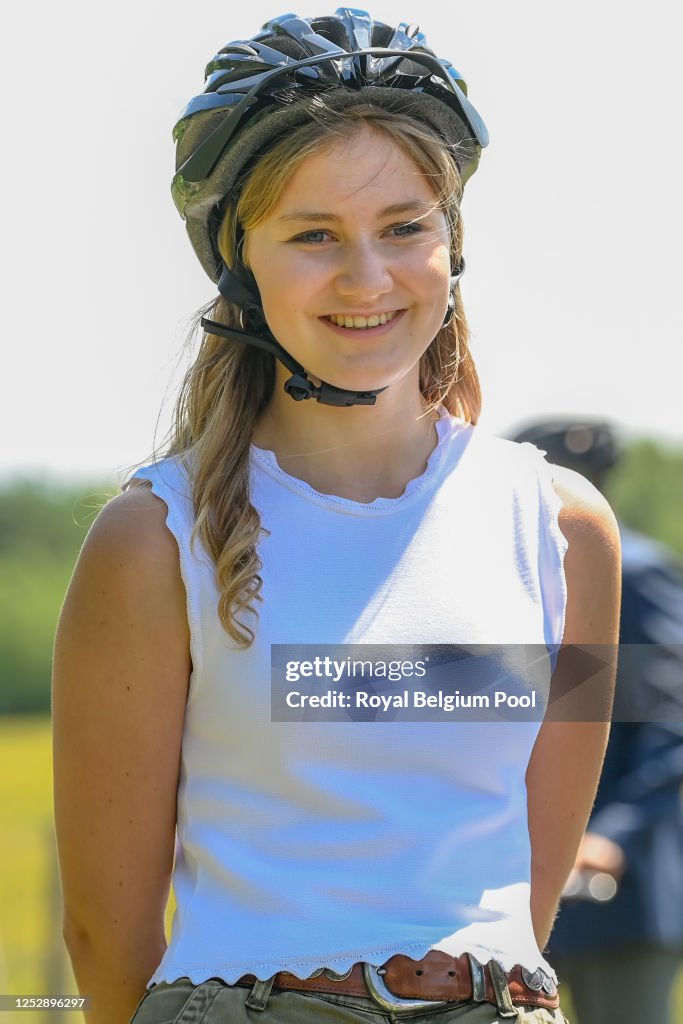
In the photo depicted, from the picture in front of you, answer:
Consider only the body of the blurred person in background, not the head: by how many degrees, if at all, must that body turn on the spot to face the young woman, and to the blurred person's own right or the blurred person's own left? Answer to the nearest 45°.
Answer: approximately 90° to the blurred person's own left

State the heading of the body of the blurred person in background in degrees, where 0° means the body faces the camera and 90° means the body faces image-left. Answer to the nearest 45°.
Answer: approximately 90°
